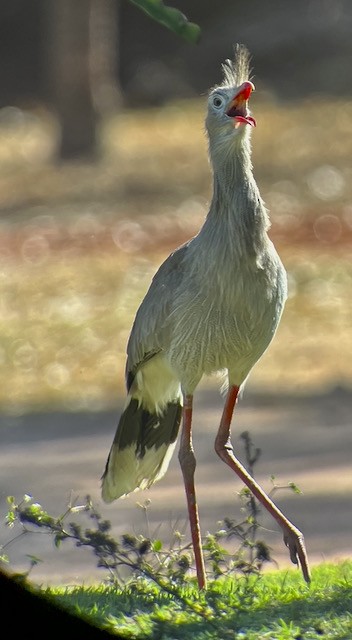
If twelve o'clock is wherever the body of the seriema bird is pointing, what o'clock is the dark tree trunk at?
The dark tree trunk is roughly at 7 o'clock from the seriema bird.

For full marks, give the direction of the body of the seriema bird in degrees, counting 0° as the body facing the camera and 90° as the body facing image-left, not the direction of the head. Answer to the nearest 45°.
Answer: approximately 315°
